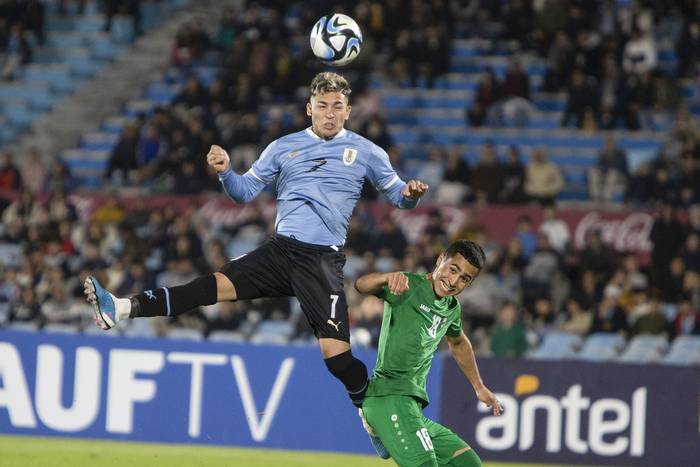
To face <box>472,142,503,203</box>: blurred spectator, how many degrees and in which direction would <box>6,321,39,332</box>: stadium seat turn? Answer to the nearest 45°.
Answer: approximately 90° to its left

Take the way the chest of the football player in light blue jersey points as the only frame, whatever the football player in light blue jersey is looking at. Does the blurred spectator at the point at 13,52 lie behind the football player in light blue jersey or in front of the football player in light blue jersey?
behind

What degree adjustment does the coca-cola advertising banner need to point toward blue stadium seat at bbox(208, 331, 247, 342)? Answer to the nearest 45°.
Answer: approximately 45° to its right

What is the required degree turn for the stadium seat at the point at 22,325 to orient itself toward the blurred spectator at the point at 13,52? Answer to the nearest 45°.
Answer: approximately 180°

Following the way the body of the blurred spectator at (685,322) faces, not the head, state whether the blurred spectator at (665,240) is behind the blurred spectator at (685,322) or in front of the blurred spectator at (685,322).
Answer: behind
